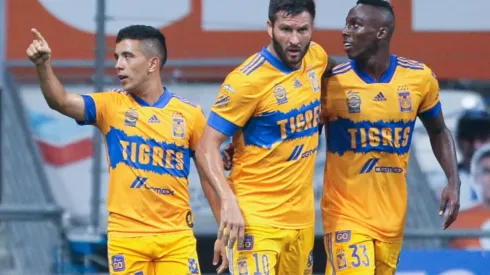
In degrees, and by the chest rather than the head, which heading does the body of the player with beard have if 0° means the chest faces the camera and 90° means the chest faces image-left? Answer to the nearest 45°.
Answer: approximately 315°

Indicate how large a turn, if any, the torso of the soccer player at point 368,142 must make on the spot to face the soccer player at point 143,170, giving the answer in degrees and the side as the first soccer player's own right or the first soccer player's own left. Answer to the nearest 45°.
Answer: approximately 90° to the first soccer player's own right

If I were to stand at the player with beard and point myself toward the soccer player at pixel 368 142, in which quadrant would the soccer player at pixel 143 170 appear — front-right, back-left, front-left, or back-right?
back-left

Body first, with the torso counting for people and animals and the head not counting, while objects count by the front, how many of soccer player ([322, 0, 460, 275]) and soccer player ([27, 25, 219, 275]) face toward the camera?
2

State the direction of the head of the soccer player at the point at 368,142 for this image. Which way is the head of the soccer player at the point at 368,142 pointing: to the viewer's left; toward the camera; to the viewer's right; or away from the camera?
to the viewer's left

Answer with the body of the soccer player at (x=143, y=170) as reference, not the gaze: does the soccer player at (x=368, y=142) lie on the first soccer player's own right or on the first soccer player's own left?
on the first soccer player's own left

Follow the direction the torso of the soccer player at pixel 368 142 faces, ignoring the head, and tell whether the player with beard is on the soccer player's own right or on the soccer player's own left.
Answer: on the soccer player's own right

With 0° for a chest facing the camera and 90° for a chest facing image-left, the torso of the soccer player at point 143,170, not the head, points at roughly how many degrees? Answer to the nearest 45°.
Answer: approximately 0°
